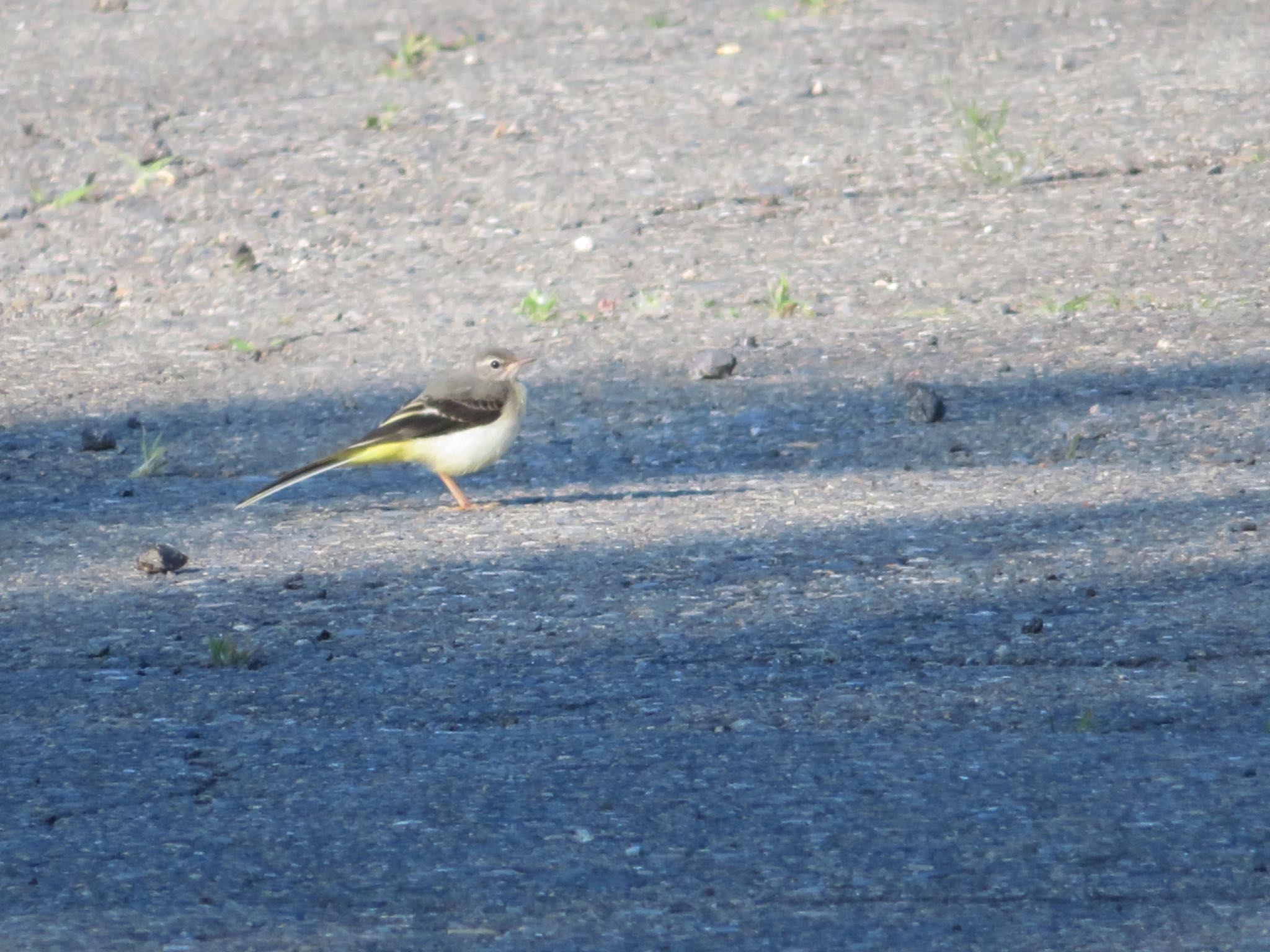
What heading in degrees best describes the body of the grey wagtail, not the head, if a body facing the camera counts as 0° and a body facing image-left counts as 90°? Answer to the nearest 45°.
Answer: approximately 270°

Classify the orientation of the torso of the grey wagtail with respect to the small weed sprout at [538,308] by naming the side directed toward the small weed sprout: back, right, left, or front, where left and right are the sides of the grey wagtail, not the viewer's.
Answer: left

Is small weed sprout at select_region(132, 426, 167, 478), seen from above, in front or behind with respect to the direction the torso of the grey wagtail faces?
behind

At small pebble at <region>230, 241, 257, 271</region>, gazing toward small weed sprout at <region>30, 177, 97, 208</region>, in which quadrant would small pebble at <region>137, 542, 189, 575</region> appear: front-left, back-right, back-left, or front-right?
back-left

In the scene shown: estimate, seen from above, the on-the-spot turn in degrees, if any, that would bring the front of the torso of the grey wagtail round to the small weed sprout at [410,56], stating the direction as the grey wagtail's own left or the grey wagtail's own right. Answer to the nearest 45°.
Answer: approximately 90° to the grey wagtail's own left

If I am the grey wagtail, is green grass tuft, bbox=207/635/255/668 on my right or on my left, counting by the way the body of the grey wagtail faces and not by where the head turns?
on my right

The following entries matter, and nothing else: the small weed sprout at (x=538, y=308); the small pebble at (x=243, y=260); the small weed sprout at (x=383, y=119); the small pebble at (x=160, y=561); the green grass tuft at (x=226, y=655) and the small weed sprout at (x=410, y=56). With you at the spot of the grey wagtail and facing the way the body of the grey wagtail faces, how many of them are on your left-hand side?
4

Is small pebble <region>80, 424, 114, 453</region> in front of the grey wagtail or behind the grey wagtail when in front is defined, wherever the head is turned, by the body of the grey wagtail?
behind

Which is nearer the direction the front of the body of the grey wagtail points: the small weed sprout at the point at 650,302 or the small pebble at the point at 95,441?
the small weed sprout

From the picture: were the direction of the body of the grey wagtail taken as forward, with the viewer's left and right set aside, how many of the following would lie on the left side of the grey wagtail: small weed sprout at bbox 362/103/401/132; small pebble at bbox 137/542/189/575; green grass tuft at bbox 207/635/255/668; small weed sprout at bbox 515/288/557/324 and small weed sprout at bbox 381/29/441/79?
3

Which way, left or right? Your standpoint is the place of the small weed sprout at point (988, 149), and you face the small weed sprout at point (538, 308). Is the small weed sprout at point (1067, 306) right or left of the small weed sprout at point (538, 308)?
left
